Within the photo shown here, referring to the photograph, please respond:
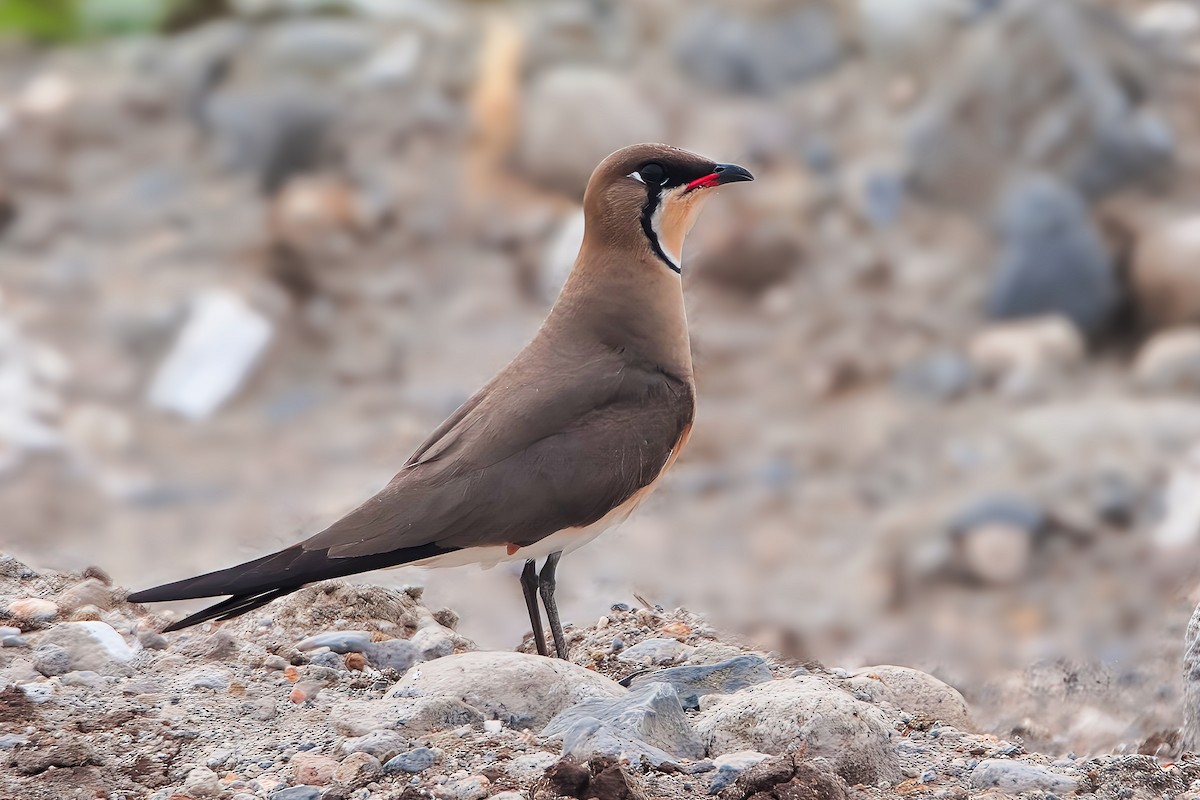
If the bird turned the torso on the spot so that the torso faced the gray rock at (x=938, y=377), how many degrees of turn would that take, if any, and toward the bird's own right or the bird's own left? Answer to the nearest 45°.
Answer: approximately 45° to the bird's own left

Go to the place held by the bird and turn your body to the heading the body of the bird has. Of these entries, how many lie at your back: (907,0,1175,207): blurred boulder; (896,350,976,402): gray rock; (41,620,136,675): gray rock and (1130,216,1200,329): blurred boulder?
1

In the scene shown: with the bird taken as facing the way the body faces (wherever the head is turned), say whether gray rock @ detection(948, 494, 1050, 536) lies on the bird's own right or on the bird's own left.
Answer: on the bird's own left

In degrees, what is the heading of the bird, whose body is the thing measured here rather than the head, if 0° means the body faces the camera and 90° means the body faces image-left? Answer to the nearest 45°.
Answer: approximately 270°

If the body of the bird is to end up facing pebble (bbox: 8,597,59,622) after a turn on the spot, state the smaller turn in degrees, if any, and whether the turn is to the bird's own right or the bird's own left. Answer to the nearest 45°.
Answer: approximately 180°

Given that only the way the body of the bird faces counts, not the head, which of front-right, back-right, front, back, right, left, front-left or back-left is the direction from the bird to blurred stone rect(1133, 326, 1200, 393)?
front-left

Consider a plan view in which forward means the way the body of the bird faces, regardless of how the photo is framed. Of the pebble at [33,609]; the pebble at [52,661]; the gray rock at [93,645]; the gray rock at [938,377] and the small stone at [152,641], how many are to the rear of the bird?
4

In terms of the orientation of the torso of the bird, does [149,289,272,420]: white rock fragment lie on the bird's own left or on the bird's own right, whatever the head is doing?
on the bird's own left
